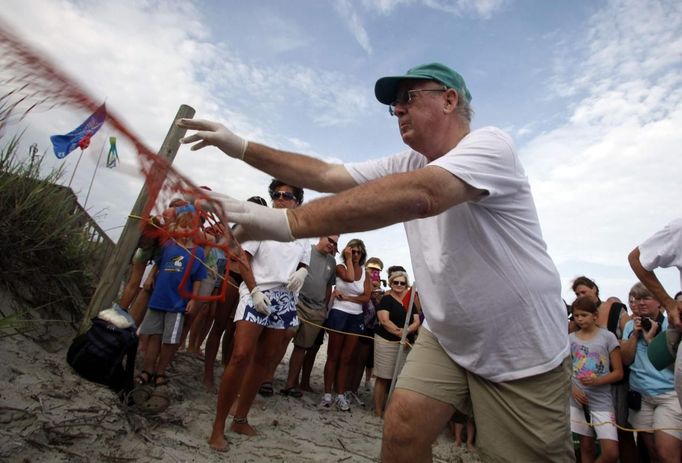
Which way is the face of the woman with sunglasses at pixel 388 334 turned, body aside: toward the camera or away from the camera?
toward the camera

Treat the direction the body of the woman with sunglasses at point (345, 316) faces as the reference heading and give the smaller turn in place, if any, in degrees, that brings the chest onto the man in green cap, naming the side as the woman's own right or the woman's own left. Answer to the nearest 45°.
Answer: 0° — they already face them

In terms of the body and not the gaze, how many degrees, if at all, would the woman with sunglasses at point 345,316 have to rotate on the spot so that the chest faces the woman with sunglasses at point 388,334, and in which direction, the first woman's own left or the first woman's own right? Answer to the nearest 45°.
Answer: approximately 90° to the first woman's own left

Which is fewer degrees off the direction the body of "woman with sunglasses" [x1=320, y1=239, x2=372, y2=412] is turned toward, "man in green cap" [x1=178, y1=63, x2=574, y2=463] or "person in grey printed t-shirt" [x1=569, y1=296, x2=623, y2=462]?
the man in green cap

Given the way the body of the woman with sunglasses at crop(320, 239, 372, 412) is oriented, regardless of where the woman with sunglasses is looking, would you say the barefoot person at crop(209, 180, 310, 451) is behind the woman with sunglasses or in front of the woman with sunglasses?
in front

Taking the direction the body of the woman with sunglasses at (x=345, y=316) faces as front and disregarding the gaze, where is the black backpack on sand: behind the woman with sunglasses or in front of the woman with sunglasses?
in front

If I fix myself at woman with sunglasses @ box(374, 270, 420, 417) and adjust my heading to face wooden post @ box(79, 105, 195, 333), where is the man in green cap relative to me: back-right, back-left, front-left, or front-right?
front-left

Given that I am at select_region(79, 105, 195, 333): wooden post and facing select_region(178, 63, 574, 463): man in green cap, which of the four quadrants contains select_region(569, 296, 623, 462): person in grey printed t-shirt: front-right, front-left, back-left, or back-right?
front-left

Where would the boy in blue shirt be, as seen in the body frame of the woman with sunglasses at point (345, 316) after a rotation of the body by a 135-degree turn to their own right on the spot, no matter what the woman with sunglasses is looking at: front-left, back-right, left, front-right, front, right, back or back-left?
left

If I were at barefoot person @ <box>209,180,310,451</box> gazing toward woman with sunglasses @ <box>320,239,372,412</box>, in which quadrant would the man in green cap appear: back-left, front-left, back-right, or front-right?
back-right

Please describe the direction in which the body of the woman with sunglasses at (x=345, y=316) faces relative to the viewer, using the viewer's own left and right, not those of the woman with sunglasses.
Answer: facing the viewer

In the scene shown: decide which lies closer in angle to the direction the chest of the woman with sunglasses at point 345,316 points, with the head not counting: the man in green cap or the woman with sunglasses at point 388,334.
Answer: the man in green cap
